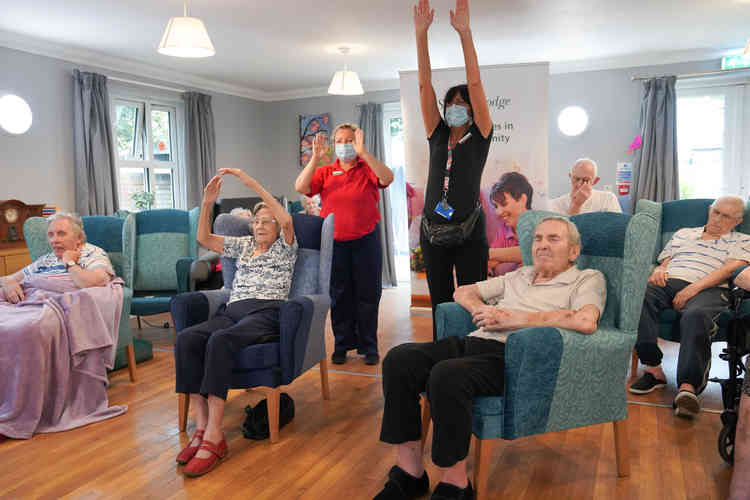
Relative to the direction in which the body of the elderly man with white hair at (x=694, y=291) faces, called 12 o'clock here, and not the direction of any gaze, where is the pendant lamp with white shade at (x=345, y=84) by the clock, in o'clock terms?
The pendant lamp with white shade is roughly at 2 o'clock from the elderly man with white hair.

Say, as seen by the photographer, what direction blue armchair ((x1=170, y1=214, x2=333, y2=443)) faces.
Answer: facing the viewer and to the left of the viewer

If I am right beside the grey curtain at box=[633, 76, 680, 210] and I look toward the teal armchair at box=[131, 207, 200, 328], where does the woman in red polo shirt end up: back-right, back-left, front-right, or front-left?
front-left

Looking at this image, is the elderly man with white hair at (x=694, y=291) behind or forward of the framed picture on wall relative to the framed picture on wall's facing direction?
forward

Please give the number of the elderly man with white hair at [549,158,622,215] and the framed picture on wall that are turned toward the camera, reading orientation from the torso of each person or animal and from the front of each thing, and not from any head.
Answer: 2

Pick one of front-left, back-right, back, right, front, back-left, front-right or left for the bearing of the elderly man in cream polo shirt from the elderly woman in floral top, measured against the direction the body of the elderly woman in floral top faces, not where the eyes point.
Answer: left

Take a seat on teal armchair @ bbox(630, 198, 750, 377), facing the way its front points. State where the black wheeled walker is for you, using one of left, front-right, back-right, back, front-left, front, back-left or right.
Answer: front-left

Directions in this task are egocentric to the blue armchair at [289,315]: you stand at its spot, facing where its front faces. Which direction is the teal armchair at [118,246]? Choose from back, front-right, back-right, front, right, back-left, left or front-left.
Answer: right

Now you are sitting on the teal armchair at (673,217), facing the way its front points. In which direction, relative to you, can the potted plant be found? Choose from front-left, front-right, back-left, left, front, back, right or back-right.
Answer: front-right

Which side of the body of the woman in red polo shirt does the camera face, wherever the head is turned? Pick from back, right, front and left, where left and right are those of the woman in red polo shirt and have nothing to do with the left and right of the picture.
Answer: front

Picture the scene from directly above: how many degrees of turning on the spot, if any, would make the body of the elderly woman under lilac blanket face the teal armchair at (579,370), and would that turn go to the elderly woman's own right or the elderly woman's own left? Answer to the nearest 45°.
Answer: approximately 90° to the elderly woman's own left

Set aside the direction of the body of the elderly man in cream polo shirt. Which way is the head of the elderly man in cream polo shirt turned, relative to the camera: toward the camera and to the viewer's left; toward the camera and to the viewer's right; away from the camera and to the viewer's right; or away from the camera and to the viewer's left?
toward the camera and to the viewer's left

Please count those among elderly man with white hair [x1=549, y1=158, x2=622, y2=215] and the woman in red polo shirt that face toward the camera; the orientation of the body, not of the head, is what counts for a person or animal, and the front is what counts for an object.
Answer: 2
